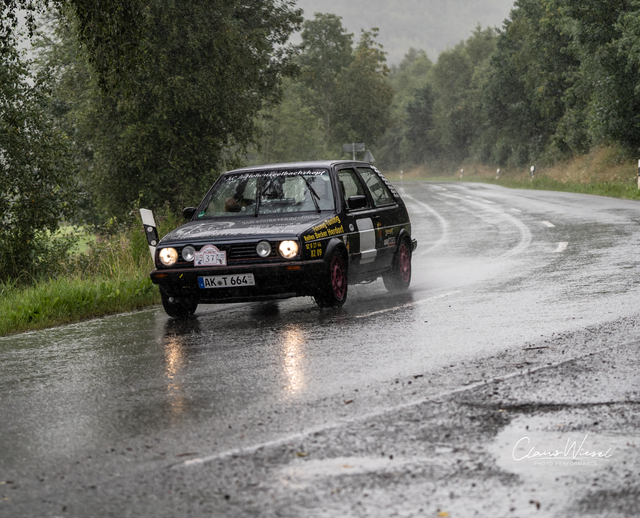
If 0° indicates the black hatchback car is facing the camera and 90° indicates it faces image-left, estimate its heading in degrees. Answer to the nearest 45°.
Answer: approximately 45°

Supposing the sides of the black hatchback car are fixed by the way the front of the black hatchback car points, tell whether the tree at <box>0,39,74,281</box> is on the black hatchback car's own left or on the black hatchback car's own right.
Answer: on the black hatchback car's own right

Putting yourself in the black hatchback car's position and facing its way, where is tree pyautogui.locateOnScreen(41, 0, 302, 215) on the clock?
The tree is roughly at 4 o'clock from the black hatchback car.
